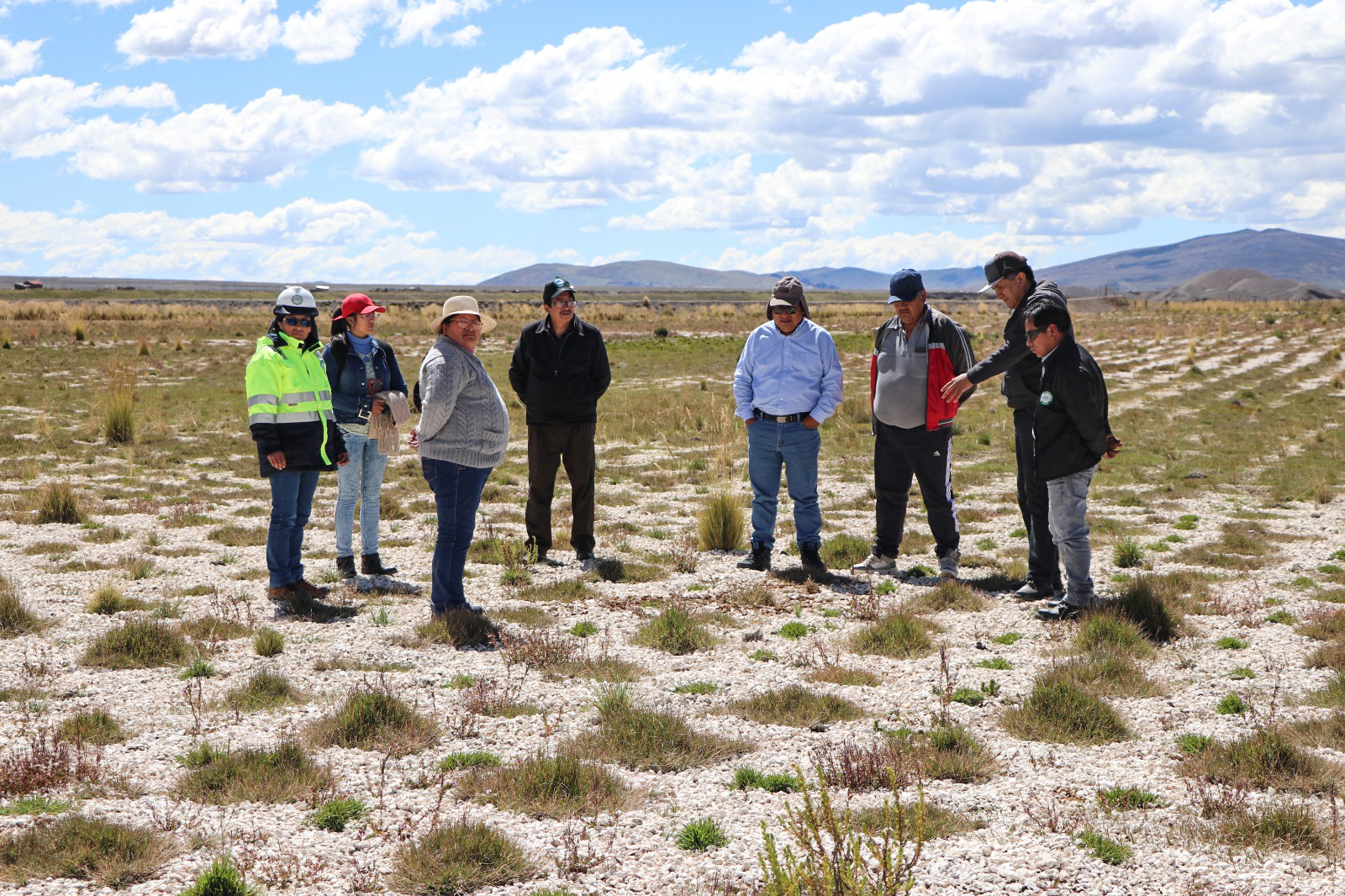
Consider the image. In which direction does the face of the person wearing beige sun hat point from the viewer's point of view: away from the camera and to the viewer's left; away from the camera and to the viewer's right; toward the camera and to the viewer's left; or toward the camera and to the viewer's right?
toward the camera and to the viewer's right

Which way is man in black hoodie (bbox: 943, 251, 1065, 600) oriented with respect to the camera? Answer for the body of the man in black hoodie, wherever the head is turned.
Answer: to the viewer's left

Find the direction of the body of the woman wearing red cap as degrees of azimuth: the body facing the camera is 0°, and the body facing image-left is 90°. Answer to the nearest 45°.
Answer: approximately 315°

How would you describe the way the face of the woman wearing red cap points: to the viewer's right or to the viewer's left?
to the viewer's right

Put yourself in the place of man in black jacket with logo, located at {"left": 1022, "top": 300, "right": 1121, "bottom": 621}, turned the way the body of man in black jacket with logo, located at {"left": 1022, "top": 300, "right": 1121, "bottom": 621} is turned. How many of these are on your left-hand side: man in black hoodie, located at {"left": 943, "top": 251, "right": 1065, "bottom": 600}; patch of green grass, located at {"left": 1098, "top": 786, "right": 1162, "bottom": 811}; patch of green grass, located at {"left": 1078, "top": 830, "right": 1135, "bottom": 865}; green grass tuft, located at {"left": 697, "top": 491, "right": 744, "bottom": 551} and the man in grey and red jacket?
2

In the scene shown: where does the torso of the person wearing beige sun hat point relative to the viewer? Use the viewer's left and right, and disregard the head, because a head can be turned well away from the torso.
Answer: facing to the right of the viewer

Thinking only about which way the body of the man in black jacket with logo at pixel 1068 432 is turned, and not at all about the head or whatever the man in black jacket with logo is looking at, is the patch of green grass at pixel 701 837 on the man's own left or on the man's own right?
on the man's own left

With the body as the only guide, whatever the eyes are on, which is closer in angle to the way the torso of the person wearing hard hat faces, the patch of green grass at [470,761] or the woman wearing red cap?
the patch of green grass

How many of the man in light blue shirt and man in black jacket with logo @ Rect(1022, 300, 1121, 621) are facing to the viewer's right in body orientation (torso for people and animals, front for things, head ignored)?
0

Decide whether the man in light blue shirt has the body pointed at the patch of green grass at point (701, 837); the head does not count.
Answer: yes

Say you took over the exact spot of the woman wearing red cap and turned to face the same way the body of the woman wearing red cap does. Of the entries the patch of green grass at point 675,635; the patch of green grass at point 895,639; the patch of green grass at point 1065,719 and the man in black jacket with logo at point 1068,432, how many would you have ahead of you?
4
